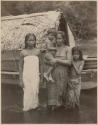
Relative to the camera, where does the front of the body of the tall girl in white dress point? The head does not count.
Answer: toward the camera

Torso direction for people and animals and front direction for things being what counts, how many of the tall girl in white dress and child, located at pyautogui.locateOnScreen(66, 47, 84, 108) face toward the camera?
2

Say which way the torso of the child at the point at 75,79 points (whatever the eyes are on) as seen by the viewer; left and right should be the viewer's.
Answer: facing the viewer
